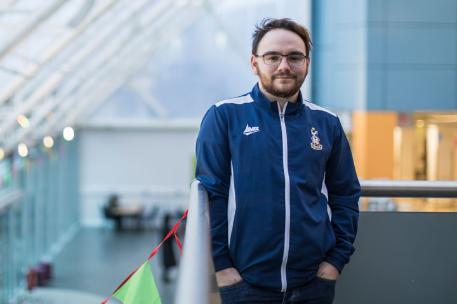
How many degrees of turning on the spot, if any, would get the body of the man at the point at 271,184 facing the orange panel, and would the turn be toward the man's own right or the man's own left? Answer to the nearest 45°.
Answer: approximately 180°

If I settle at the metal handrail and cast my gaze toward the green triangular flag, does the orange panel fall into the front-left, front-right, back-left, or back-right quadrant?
back-right

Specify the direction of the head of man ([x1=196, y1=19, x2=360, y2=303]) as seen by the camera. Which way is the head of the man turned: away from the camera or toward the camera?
toward the camera

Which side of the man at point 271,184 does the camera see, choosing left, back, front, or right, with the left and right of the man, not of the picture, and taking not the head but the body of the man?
front
